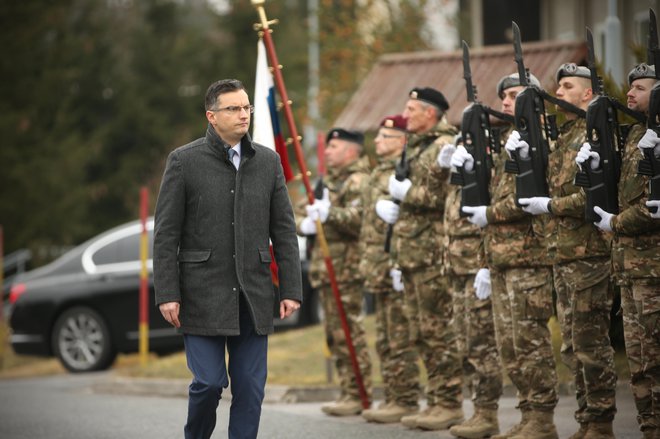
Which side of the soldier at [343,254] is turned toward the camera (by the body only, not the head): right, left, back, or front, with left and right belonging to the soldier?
left

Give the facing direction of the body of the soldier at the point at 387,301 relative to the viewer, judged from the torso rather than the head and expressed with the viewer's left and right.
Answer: facing to the left of the viewer

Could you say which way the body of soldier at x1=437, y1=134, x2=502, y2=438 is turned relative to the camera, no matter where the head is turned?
to the viewer's left

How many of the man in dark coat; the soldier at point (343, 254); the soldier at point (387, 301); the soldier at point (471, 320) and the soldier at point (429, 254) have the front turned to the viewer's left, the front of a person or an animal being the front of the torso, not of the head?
4

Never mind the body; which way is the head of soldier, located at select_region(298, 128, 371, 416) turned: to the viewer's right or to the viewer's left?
to the viewer's left

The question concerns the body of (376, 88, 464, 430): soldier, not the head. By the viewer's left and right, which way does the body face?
facing to the left of the viewer

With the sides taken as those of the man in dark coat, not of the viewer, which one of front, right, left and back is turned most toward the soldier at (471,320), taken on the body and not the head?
left

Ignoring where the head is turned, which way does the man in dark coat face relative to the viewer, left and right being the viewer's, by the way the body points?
facing the viewer and to the right of the viewer

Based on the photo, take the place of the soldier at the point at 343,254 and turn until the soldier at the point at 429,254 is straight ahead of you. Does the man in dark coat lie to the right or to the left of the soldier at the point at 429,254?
right

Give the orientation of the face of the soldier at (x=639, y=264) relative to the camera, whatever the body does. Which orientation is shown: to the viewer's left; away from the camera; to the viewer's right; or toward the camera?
to the viewer's left

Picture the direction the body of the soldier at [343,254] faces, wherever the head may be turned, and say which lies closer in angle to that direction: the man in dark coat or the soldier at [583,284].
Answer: the man in dark coat
